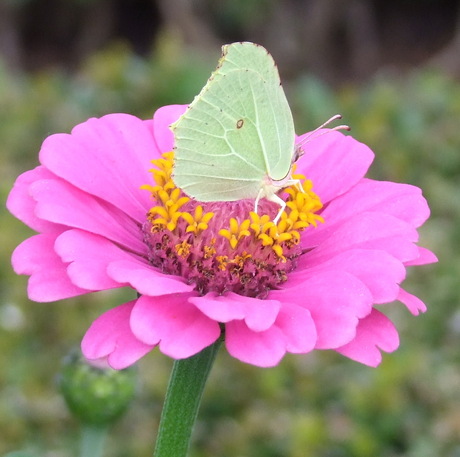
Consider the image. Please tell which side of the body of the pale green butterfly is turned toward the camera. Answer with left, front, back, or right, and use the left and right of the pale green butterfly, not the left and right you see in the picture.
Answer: right
